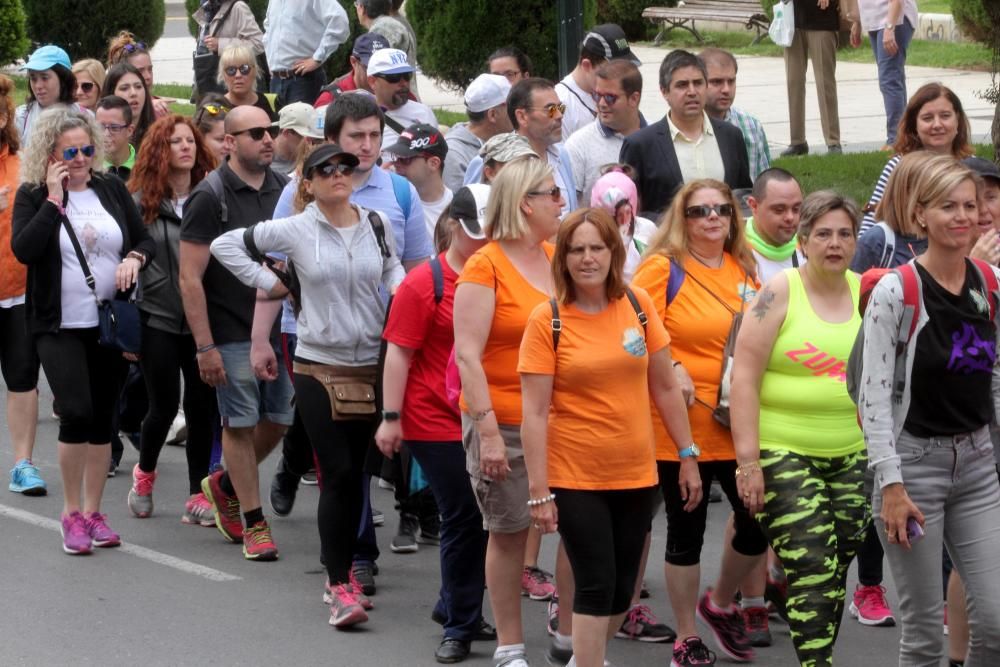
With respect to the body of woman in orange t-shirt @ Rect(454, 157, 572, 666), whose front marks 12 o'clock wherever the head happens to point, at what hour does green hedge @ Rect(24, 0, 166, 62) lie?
The green hedge is roughly at 7 o'clock from the woman in orange t-shirt.

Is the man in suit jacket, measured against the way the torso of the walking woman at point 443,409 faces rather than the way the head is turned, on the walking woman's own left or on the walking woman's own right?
on the walking woman's own left

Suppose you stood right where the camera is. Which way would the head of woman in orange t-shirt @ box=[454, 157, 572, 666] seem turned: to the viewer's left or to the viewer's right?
to the viewer's right

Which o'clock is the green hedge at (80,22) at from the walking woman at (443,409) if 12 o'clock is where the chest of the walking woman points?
The green hedge is roughly at 7 o'clock from the walking woman.

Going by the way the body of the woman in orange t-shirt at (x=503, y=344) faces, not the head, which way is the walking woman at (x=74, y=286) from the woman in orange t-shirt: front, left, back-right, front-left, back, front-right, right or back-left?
back

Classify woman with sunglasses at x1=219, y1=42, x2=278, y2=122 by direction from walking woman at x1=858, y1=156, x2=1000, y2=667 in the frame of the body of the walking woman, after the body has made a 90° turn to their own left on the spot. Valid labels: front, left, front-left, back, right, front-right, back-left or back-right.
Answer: left

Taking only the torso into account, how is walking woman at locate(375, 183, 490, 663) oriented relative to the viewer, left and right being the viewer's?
facing the viewer and to the right of the viewer

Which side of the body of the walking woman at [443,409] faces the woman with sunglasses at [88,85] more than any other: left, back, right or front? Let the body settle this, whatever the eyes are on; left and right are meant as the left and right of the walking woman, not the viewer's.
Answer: back

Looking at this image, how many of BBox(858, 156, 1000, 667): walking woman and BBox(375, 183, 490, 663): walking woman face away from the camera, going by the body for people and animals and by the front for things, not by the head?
0

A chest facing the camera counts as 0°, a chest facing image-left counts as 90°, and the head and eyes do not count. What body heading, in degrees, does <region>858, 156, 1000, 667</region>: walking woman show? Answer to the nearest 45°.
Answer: approximately 315°
